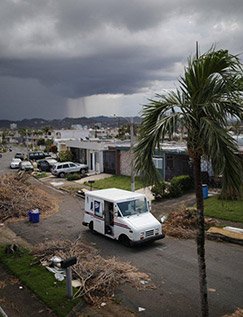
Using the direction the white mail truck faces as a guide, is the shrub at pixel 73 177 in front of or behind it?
behind

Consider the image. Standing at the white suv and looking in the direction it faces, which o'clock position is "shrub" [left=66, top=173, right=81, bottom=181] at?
The shrub is roughly at 4 o'clock from the white suv.

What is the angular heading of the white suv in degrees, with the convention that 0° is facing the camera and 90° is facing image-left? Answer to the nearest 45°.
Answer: approximately 225°

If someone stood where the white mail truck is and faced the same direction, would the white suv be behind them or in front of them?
behind

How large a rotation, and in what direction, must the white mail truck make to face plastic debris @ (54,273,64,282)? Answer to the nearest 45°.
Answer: approximately 90° to its right

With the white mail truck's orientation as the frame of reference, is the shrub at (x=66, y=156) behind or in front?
behind

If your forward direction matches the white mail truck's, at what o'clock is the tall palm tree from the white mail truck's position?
The tall palm tree is roughly at 1 o'clock from the white mail truck.

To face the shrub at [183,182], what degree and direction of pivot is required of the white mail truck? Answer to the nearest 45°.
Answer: approximately 90° to its left
